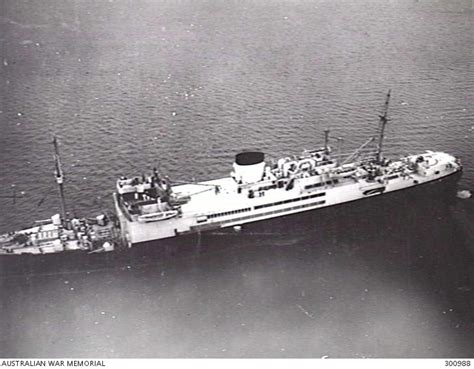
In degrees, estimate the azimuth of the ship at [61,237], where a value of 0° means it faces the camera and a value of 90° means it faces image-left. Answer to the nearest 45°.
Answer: approximately 90°
